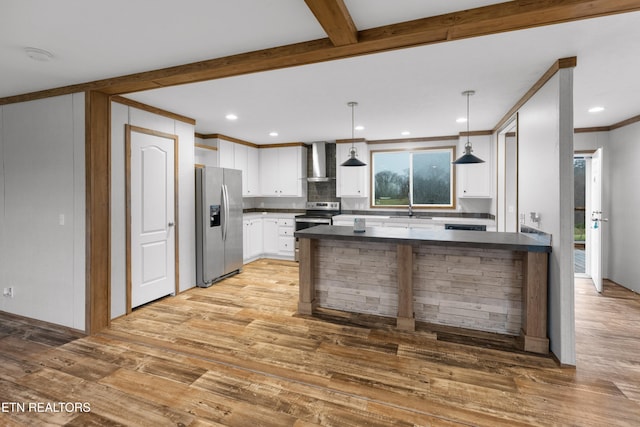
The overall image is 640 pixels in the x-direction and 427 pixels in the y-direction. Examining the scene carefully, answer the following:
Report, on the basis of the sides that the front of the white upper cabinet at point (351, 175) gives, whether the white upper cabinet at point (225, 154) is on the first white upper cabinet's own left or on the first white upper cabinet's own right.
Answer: on the first white upper cabinet's own right

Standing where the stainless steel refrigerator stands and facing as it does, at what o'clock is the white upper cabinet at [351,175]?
The white upper cabinet is roughly at 10 o'clock from the stainless steel refrigerator.

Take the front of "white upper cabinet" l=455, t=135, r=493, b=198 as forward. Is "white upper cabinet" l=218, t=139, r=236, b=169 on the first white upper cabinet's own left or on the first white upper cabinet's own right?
on the first white upper cabinet's own right

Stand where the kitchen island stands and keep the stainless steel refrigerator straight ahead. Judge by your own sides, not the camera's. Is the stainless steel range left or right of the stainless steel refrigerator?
right

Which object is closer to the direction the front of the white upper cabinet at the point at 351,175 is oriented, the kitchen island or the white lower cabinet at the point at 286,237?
the kitchen island

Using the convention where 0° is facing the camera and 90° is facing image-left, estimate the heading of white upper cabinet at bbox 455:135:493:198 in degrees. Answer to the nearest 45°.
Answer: approximately 0°

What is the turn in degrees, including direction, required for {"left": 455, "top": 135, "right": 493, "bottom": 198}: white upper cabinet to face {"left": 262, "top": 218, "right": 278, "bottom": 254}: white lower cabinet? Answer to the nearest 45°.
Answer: approximately 90° to its right
